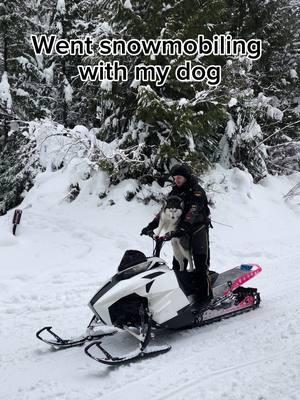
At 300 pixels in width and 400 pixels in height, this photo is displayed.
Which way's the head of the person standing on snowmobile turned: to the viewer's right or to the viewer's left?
to the viewer's left

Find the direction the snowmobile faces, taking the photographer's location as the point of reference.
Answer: facing the viewer and to the left of the viewer
